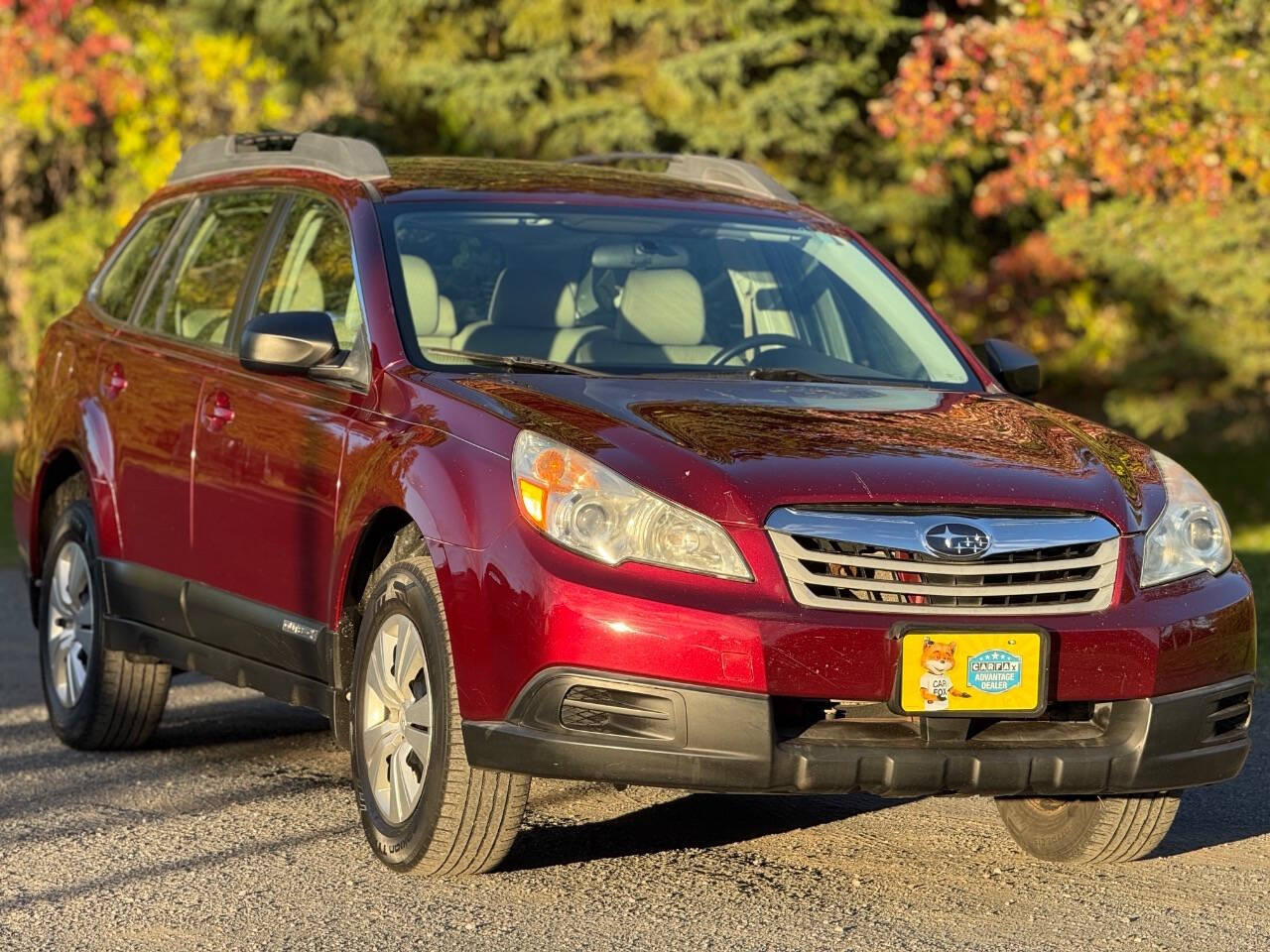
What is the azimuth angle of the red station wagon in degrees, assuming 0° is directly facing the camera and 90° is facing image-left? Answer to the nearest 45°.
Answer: approximately 315°
